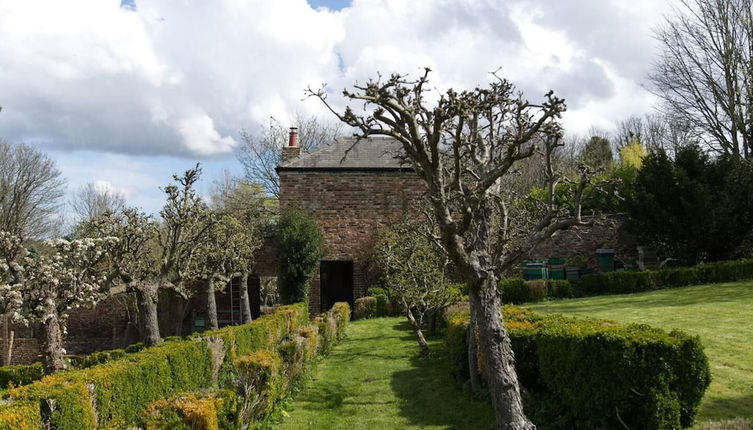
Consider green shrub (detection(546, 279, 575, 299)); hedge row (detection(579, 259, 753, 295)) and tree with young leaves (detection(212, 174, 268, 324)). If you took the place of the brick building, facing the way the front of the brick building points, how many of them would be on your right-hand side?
1

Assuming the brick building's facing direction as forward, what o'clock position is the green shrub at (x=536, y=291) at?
The green shrub is roughly at 10 o'clock from the brick building.

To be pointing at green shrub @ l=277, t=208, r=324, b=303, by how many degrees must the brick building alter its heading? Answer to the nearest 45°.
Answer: approximately 45° to its right

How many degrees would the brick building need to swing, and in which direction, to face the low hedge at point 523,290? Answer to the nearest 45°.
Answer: approximately 45° to its left

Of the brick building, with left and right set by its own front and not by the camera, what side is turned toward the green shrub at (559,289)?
left

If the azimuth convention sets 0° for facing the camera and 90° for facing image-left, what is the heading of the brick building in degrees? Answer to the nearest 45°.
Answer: approximately 0°

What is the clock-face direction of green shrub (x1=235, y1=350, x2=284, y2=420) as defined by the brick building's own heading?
The green shrub is roughly at 12 o'clock from the brick building.

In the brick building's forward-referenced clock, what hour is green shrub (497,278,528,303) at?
The green shrub is roughly at 10 o'clock from the brick building.

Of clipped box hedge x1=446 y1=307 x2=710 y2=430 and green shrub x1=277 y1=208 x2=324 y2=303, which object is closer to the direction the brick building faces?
the clipped box hedge

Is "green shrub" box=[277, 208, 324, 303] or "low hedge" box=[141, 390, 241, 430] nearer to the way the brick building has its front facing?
the low hedge

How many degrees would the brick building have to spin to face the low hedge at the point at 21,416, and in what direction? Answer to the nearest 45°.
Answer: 0° — it already faces it

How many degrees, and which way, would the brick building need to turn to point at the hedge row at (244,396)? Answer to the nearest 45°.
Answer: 0° — it already faces it

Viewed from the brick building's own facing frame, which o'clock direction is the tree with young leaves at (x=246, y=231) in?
The tree with young leaves is roughly at 3 o'clock from the brick building.
